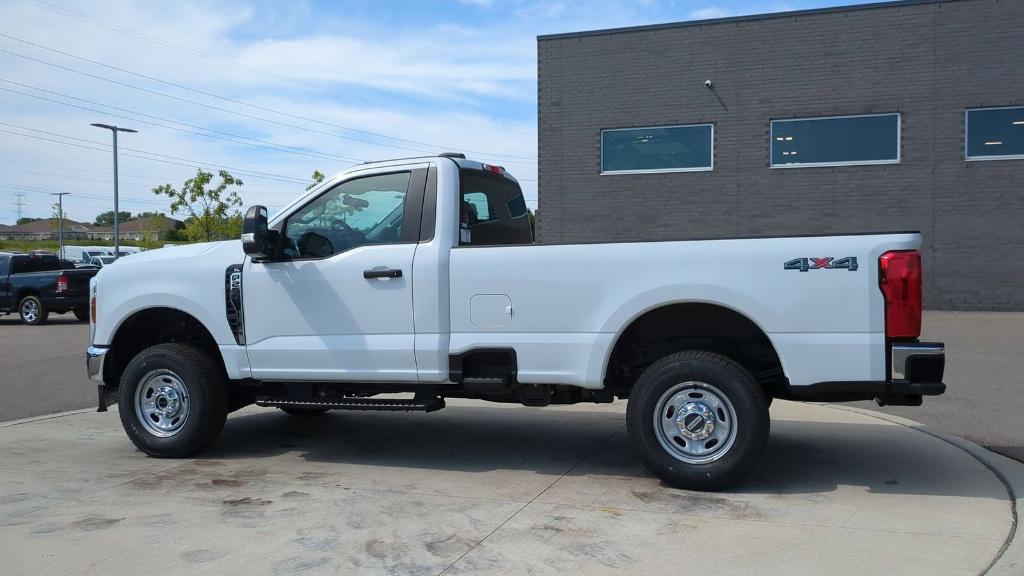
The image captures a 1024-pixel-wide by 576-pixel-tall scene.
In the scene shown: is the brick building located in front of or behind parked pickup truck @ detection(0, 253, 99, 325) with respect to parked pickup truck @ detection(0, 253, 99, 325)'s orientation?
behind

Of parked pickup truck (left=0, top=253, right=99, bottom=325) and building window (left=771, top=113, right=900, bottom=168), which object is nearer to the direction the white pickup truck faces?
the parked pickup truck

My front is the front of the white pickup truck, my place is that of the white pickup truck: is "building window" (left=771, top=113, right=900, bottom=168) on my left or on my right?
on my right

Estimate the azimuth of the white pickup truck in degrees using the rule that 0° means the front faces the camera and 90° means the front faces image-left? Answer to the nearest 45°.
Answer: approximately 90°

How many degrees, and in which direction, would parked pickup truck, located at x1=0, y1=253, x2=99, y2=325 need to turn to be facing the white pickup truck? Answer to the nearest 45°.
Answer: approximately 135° to its left

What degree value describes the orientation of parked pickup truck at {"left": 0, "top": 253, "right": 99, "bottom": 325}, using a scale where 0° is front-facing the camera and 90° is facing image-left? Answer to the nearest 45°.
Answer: approximately 135°
